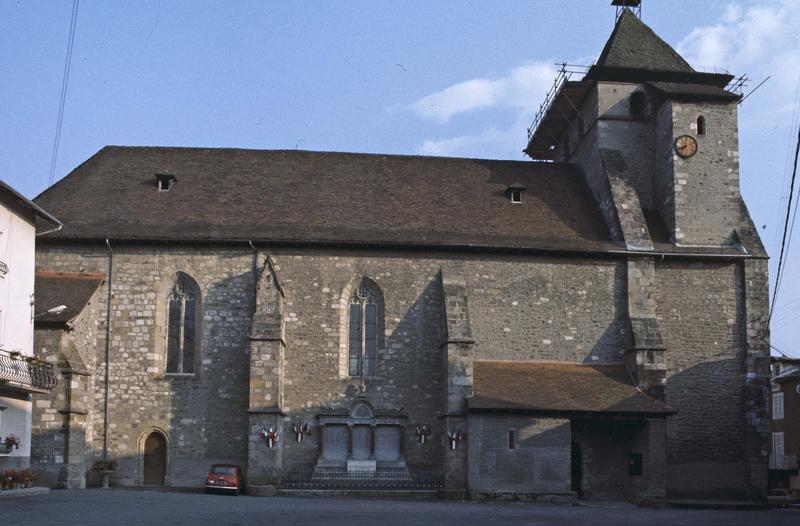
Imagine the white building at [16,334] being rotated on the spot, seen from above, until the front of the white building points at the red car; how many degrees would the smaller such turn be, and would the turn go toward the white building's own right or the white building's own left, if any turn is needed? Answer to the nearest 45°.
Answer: approximately 45° to the white building's own left

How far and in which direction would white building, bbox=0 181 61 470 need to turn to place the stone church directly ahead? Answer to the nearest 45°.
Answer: approximately 45° to its left

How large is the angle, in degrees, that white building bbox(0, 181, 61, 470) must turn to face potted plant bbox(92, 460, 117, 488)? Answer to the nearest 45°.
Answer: approximately 90° to its left

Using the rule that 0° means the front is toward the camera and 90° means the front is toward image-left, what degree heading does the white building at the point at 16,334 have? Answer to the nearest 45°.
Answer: approximately 315°
